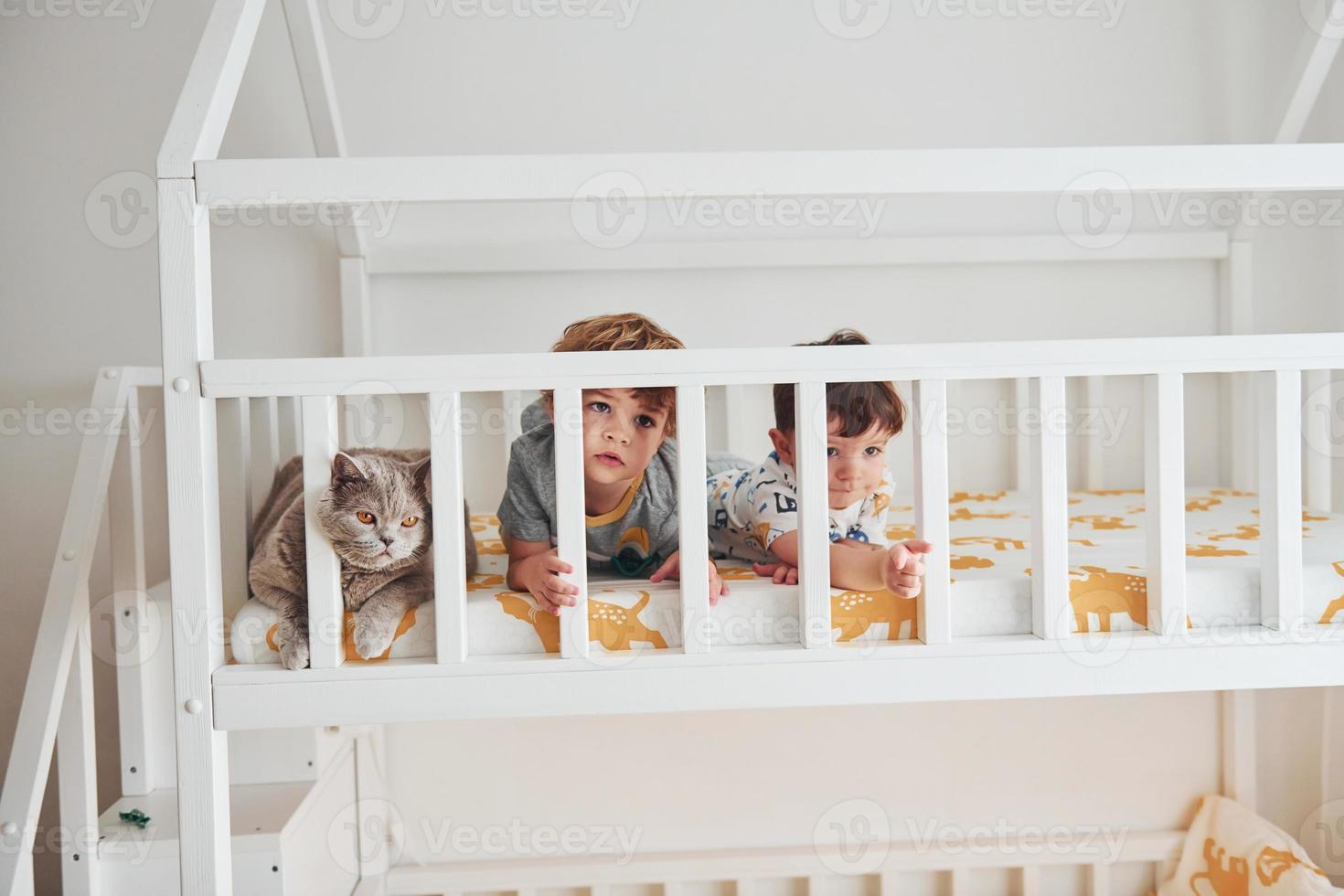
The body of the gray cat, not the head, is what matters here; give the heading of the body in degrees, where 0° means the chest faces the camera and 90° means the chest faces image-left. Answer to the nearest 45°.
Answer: approximately 0°
